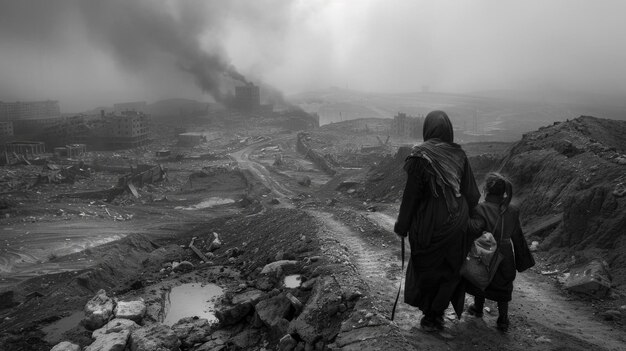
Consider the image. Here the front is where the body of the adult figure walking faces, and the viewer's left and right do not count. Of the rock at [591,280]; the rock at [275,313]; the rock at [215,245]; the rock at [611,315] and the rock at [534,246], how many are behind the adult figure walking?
0

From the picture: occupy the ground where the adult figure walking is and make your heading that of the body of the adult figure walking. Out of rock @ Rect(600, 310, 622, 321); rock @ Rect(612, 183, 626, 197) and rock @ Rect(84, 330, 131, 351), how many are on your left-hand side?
1

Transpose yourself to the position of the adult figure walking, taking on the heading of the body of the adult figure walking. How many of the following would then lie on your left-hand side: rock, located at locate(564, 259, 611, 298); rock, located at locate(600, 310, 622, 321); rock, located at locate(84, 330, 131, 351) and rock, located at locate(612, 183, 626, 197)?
1

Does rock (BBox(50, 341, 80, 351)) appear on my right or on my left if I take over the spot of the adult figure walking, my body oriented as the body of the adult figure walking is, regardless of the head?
on my left

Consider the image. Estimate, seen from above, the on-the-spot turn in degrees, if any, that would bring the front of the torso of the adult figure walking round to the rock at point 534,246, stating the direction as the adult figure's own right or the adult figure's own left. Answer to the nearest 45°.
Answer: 0° — they already face it

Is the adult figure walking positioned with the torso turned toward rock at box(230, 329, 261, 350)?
no

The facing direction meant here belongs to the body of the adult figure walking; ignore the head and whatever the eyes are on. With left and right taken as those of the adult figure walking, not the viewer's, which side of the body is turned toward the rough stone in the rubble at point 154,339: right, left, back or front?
left

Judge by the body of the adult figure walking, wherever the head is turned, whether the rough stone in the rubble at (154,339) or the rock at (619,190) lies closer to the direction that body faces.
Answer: the rock

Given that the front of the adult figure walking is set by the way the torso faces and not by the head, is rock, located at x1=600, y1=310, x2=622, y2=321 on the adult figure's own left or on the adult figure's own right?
on the adult figure's own right

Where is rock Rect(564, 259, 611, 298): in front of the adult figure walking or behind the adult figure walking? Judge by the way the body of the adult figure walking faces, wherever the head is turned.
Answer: in front

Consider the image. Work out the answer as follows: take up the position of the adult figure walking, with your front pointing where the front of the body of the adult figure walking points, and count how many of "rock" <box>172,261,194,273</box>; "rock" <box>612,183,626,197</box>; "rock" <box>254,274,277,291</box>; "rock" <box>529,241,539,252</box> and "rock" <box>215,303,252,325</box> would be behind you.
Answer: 0

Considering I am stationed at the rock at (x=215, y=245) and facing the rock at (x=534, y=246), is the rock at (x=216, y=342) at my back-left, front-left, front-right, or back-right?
front-right

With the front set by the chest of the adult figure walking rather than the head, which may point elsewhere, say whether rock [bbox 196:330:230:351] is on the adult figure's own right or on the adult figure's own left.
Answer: on the adult figure's own left

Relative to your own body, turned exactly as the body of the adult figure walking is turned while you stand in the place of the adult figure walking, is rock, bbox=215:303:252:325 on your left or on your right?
on your left

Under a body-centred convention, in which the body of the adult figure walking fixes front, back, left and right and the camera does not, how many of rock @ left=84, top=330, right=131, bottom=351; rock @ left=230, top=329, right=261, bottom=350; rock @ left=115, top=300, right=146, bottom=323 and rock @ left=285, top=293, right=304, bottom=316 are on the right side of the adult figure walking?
0

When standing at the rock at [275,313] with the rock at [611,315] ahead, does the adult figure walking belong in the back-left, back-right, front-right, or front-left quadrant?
front-right

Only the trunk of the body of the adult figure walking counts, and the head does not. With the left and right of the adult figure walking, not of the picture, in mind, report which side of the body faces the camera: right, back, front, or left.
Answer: back

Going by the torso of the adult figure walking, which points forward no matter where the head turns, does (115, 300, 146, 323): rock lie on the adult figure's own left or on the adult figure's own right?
on the adult figure's own left

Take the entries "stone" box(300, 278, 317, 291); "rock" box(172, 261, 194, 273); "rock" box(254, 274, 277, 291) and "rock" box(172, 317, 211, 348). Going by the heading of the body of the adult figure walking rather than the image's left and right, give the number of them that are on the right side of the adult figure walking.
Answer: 0

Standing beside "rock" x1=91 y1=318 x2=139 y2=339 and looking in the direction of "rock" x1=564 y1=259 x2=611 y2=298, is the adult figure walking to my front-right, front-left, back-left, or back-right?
front-right

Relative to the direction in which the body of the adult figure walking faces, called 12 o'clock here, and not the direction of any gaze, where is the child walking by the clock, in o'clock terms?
The child walking is roughly at 2 o'clock from the adult figure walking.
